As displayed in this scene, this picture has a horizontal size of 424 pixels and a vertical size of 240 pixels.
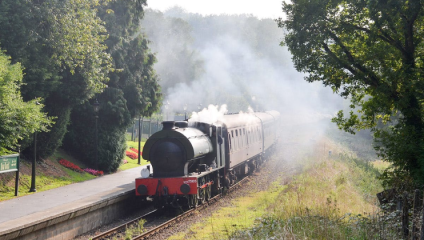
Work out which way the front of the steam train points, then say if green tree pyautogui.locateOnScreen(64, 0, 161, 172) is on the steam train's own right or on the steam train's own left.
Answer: on the steam train's own right

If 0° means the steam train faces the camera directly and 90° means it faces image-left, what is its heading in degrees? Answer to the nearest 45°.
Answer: approximately 45°

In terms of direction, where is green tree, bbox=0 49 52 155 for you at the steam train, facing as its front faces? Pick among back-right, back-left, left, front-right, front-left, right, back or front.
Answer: front-right

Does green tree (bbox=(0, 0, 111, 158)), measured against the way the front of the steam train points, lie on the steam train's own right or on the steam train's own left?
on the steam train's own right

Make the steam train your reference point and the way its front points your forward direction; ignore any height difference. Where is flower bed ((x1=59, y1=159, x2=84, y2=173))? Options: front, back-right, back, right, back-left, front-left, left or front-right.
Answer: right
